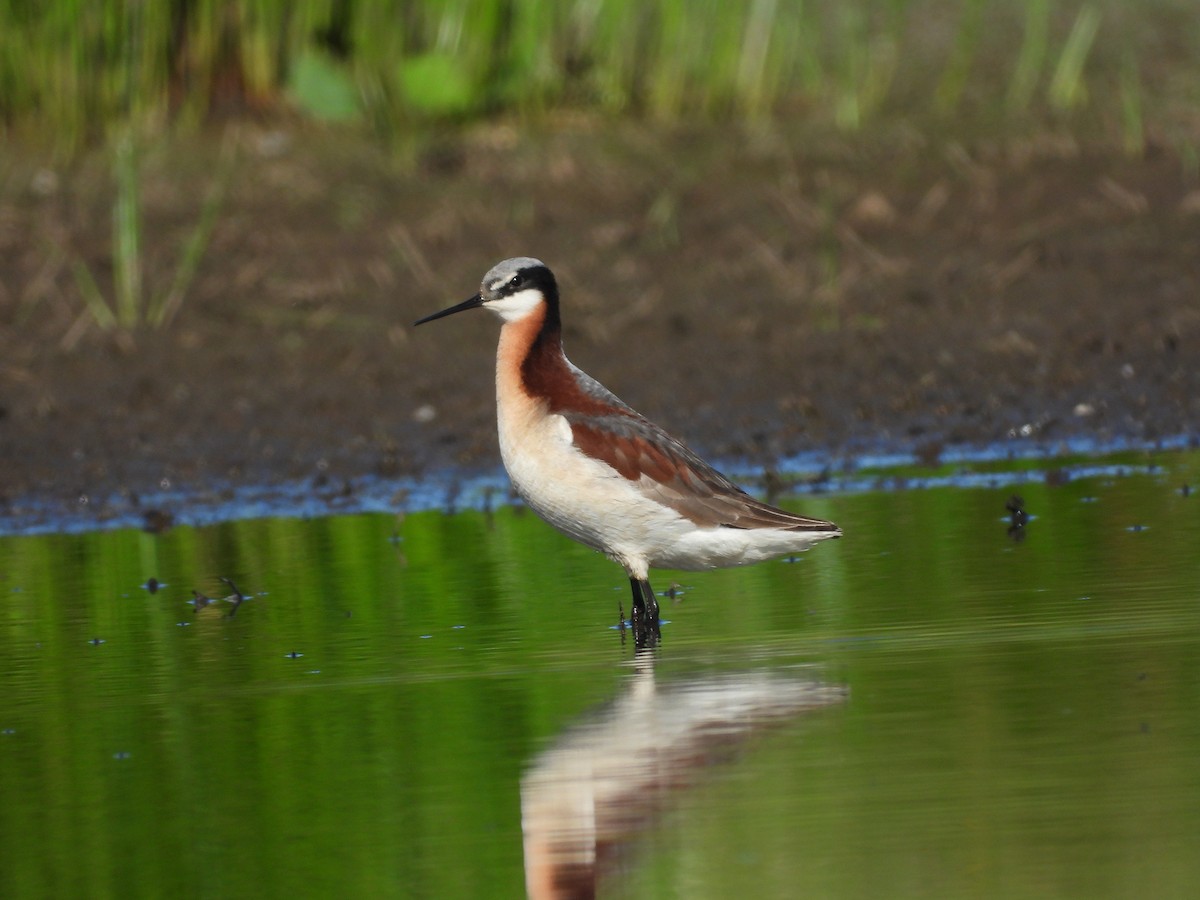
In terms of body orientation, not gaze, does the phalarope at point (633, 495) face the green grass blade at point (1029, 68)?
no

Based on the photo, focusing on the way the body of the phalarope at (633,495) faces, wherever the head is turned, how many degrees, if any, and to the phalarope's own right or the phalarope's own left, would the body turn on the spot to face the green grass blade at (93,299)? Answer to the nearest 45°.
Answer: approximately 45° to the phalarope's own right

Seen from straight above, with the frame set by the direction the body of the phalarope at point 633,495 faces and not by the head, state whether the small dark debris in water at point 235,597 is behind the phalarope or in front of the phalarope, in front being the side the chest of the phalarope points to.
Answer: in front

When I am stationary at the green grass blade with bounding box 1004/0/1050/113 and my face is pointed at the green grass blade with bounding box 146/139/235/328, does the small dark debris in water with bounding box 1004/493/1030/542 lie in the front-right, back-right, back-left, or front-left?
front-left

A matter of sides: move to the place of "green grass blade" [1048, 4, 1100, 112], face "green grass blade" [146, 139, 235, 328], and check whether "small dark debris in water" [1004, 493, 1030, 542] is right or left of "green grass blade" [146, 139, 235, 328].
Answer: left

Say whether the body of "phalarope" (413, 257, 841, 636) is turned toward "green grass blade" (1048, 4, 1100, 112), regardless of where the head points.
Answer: no

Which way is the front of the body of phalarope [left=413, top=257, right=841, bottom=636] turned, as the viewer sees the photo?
to the viewer's left

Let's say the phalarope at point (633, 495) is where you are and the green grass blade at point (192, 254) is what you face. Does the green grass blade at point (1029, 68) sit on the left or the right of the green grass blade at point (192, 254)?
right

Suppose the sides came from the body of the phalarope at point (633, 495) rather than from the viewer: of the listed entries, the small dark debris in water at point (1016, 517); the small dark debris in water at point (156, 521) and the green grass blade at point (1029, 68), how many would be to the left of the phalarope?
0

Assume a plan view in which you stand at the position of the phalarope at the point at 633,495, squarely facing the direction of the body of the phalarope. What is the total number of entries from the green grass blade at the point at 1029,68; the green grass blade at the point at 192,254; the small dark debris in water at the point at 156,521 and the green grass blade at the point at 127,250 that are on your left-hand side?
0

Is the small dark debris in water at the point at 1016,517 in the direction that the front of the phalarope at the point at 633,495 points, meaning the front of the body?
no

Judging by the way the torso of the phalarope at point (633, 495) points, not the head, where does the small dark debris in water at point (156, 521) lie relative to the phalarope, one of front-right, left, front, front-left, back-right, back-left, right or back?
front-right

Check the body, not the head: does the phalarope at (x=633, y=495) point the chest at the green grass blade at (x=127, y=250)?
no
